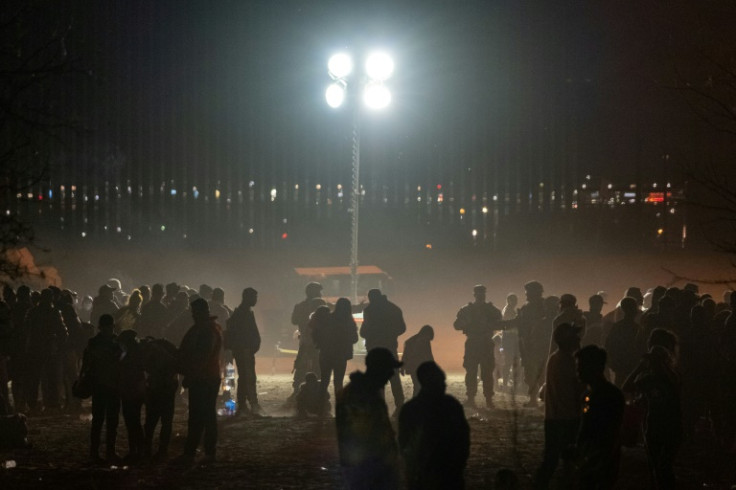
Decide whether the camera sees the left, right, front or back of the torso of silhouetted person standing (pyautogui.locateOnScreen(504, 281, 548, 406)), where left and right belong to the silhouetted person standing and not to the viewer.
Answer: left
